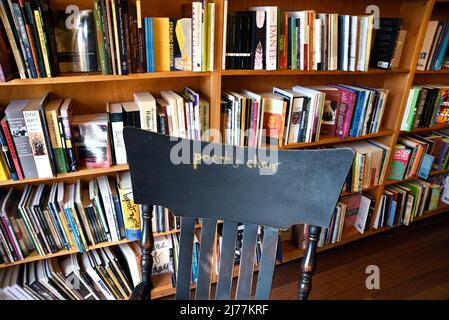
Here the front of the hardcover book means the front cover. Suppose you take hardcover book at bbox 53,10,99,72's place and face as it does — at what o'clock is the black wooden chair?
The black wooden chair is roughly at 11 o'clock from the hardcover book.

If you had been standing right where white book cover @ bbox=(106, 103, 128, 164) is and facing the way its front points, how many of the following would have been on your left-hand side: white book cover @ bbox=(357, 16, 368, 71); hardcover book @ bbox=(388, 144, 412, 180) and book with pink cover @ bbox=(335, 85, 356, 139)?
3

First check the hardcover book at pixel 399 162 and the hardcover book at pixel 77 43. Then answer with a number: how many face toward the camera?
2

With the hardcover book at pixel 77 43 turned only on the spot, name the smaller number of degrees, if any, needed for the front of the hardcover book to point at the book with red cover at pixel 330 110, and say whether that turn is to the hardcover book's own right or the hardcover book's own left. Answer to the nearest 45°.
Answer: approximately 90° to the hardcover book's own left

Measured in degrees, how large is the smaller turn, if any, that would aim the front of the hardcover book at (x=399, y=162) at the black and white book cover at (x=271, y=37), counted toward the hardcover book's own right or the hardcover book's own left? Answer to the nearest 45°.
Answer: approximately 45° to the hardcover book's own right
